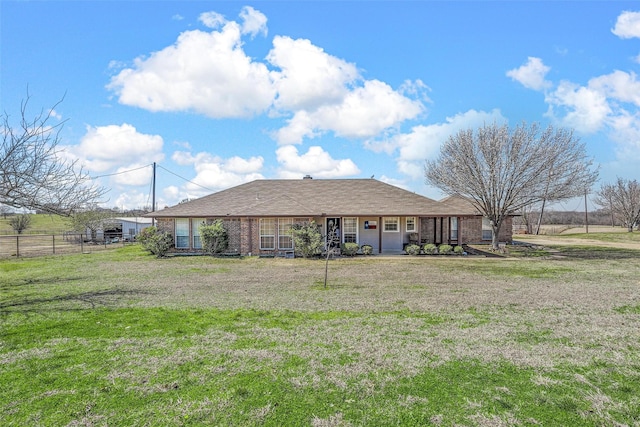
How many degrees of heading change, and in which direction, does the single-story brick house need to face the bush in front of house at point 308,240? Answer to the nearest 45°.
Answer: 0° — it already faces it

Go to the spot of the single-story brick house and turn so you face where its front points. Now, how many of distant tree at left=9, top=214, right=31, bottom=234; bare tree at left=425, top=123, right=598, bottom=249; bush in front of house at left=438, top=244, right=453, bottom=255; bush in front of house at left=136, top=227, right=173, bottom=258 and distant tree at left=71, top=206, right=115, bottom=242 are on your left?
2

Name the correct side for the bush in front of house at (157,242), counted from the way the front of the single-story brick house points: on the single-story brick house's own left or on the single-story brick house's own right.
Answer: on the single-story brick house's own right

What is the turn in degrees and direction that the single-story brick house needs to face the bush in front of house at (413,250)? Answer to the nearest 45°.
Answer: approximately 90° to its left

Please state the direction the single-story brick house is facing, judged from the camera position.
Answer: facing the viewer

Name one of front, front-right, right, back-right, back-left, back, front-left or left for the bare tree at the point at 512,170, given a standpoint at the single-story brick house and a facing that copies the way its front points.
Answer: left

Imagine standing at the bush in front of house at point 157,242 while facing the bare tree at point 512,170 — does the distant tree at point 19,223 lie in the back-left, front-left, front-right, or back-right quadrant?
back-left

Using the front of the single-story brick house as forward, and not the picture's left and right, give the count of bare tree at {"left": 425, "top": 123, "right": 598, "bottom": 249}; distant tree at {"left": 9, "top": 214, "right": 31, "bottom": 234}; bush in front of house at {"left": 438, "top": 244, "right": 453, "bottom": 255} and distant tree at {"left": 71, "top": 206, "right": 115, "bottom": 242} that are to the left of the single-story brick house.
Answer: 2

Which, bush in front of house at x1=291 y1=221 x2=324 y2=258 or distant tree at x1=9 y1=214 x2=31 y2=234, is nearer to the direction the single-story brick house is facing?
the bush in front of house

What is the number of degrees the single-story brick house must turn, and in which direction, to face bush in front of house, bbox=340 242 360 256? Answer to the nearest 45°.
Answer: approximately 45° to its left

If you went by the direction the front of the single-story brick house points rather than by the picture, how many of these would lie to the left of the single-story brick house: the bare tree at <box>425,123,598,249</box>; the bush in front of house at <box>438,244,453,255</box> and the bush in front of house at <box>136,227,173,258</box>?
2

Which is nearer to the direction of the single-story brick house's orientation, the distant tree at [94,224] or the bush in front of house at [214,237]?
the bush in front of house
